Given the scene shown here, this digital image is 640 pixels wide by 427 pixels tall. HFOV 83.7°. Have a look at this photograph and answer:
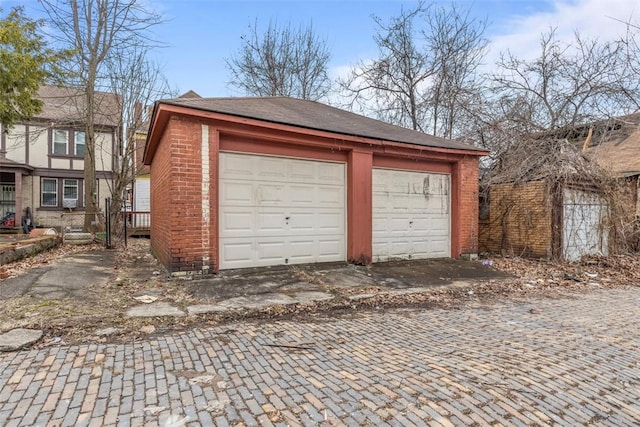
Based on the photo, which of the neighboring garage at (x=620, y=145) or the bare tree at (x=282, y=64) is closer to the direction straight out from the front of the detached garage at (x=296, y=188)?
the neighboring garage

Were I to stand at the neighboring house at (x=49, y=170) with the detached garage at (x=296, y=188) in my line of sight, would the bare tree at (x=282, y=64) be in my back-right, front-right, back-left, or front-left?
front-left

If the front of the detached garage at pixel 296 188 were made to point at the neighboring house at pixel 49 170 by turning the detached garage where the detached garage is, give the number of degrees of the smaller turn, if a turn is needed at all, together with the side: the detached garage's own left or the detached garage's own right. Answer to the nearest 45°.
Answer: approximately 180°

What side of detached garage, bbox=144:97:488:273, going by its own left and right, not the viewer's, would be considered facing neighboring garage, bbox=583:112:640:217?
left

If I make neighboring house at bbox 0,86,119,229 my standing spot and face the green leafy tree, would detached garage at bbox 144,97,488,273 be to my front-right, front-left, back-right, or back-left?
front-left

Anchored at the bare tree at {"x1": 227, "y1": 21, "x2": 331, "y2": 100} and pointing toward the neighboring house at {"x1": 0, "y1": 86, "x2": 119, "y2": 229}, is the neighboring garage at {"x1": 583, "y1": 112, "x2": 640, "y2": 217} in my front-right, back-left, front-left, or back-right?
back-left

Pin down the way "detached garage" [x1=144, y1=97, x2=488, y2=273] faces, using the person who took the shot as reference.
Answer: facing the viewer and to the right of the viewer

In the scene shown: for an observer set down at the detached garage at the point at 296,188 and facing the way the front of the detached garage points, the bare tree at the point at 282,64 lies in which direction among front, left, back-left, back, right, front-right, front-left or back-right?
back-left

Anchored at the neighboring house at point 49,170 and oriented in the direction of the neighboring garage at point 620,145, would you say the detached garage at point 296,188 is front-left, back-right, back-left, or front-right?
front-right

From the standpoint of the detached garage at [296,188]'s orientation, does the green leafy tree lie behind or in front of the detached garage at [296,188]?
behind
